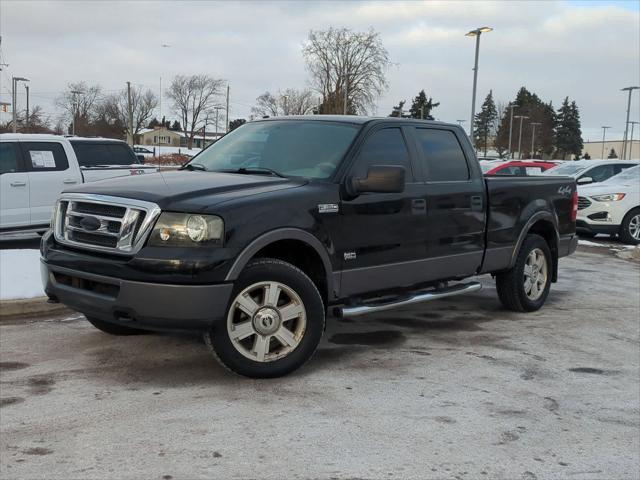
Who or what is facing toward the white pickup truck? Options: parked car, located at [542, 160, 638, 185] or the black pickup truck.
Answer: the parked car

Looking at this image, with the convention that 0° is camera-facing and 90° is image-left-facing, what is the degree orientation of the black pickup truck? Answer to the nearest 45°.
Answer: approximately 45°

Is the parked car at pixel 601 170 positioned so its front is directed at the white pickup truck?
yes

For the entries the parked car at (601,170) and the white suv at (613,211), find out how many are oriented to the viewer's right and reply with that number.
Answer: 0

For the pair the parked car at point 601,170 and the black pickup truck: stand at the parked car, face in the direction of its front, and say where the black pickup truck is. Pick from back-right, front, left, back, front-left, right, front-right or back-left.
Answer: front-left

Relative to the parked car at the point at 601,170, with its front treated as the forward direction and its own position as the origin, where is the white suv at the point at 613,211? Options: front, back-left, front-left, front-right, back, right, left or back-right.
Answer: front-left

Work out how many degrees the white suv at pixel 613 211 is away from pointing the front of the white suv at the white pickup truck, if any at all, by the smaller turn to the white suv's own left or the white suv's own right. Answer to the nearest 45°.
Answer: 0° — it already faces it
